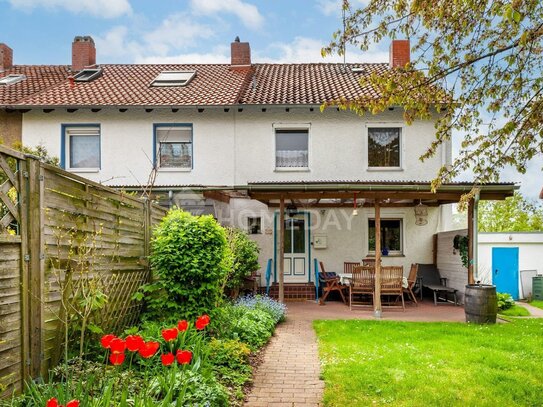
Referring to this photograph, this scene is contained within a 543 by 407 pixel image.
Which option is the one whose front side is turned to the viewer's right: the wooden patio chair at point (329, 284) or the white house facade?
the wooden patio chair

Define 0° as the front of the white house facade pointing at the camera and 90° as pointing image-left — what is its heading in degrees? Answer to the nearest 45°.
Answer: approximately 0°

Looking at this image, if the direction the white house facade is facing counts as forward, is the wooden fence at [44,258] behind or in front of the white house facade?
in front

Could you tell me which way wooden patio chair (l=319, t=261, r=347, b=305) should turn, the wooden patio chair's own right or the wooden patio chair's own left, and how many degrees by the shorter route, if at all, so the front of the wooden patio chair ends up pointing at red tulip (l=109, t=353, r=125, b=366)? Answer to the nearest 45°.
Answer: approximately 90° to the wooden patio chair's own right

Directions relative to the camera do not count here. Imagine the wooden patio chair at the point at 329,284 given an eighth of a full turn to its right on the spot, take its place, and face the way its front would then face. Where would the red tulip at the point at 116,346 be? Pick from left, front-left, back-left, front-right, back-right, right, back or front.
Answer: front-right

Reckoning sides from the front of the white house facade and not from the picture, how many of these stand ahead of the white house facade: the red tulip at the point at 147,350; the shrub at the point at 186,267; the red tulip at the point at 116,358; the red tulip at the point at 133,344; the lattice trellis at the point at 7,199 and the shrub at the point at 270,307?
6

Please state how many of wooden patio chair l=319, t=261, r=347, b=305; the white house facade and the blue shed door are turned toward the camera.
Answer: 2

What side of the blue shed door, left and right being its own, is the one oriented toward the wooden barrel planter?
front

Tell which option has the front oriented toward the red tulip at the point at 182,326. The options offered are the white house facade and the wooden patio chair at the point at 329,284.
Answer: the white house facade

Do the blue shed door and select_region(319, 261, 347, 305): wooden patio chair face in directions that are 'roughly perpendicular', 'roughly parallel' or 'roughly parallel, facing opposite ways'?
roughly perpendicular

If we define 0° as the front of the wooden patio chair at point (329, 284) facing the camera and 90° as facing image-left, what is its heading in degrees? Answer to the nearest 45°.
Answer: approximately 270°

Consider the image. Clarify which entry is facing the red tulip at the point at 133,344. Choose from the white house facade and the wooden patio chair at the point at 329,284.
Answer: the white house facade
